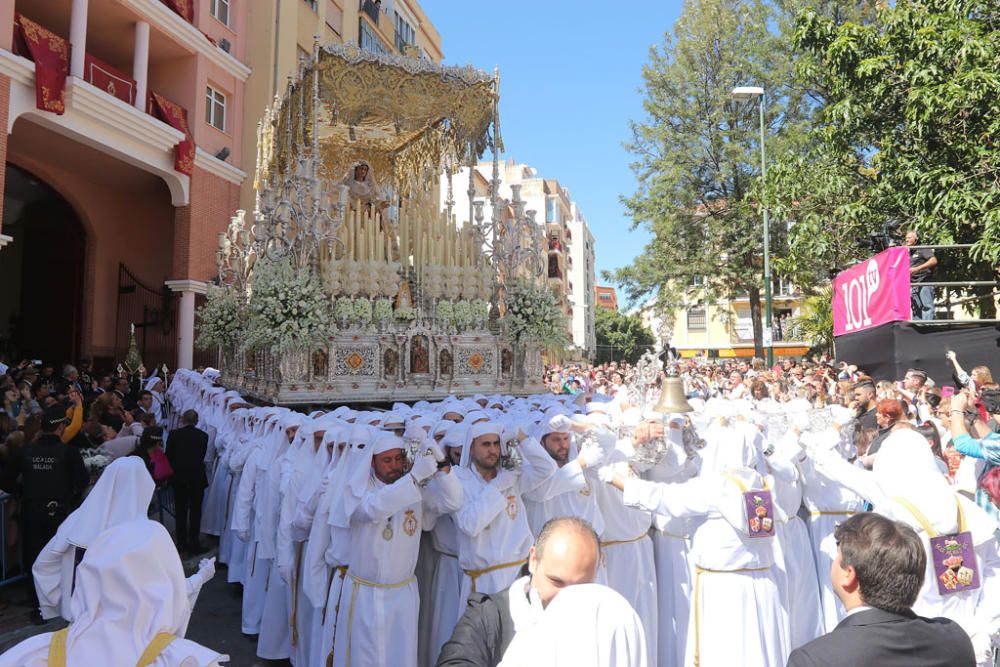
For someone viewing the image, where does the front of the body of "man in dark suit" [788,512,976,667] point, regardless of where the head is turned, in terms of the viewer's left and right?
facing away from the viewer and to the left of the viewer

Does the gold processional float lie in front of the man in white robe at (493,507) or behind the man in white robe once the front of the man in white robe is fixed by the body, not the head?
behind

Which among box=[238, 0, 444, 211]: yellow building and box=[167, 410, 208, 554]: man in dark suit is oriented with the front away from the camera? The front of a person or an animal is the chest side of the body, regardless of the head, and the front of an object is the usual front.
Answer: the man in dark suit

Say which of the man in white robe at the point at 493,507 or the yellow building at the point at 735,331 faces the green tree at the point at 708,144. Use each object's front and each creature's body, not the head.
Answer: the yellow building

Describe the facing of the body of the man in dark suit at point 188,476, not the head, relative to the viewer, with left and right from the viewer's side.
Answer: facing away from the viewer

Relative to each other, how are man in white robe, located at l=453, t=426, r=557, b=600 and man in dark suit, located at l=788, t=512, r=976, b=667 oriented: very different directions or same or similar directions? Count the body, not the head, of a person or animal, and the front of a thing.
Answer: very different directions

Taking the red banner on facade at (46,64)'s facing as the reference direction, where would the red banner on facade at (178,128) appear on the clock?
the red banner on facade at (178,128) is roughly at 9 o'clock from the red banner on facade at (46,64).

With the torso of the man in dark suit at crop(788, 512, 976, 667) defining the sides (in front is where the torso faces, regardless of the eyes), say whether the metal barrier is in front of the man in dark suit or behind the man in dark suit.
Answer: in front

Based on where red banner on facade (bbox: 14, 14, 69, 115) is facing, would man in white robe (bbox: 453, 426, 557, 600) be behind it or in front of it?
in front

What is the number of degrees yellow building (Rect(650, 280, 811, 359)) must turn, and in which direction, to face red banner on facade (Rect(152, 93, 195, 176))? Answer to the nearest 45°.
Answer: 0° — it already faces it

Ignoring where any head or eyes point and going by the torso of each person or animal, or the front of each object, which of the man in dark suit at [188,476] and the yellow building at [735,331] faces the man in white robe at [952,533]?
the yellow building

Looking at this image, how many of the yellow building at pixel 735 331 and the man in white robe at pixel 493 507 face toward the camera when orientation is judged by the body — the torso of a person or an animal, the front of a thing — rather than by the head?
2
